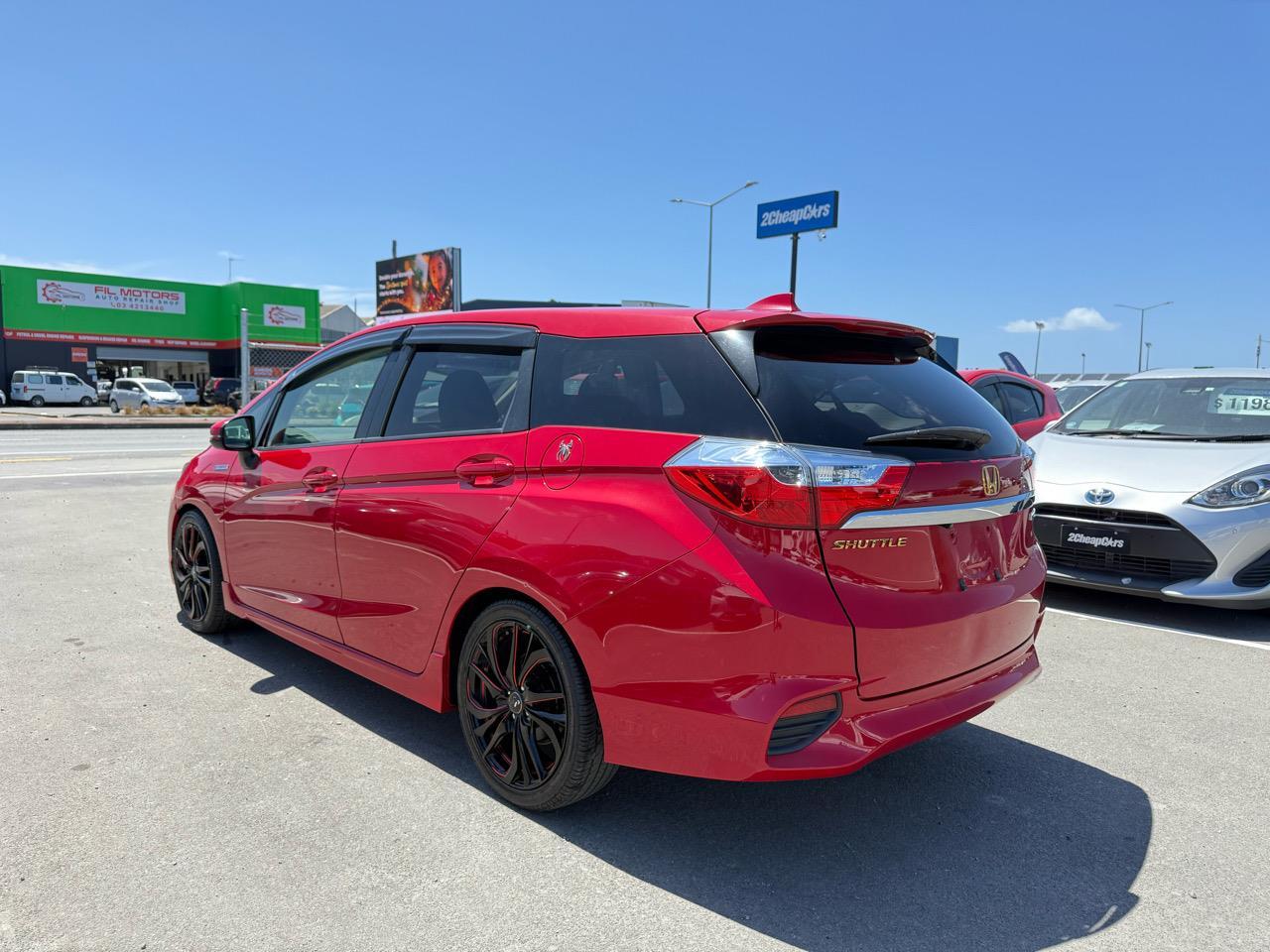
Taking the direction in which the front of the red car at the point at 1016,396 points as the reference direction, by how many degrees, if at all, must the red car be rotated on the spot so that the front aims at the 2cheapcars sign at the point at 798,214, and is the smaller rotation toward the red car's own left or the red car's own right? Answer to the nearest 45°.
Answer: approximately 135° to the red car's own right

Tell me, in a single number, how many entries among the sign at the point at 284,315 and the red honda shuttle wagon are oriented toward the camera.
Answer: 1

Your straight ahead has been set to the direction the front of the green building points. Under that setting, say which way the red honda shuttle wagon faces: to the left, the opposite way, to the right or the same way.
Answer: the opposite way

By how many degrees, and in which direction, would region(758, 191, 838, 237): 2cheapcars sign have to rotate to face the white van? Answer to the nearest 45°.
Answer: approximately 45° to its right

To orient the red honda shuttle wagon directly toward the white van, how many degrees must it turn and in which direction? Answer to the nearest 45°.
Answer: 0° — it already faces it

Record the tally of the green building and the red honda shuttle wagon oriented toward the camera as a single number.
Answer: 1

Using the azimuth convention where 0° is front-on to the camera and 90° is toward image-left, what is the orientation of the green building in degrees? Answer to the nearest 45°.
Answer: approximately 0°

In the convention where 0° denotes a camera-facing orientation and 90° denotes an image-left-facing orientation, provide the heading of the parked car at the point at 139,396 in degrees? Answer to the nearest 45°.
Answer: approximately 315°

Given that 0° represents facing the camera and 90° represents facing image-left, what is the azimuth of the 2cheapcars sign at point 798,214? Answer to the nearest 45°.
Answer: approximately 45°

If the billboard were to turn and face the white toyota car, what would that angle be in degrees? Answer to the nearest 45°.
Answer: approximately 45° to its left

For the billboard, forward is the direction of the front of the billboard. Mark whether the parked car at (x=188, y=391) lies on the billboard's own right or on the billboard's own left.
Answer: on the billboard's own right
